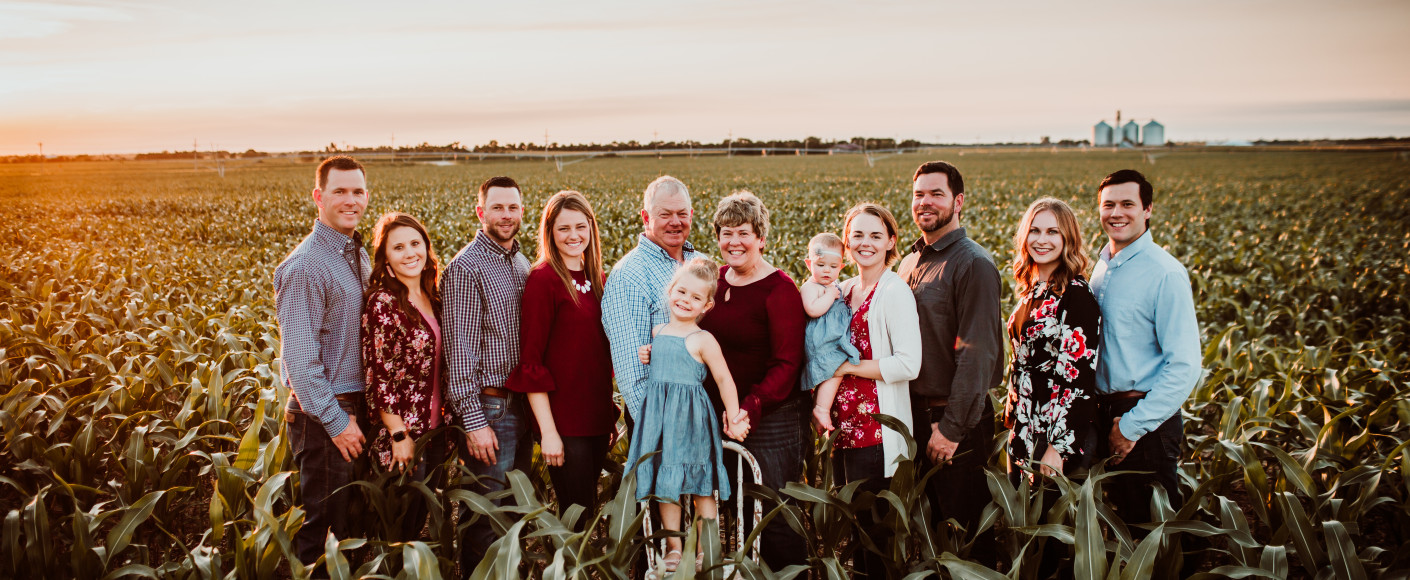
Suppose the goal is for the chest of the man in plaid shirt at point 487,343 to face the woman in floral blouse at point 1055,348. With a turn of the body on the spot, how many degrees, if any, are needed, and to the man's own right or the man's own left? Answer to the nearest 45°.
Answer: approximately 45° to the man's own left

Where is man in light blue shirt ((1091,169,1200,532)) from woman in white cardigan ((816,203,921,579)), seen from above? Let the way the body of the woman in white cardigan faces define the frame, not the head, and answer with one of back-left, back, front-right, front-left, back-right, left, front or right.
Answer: back-left

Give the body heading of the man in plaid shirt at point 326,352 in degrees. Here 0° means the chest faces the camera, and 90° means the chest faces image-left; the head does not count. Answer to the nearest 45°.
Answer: approximately 315°
